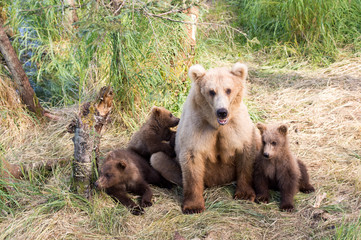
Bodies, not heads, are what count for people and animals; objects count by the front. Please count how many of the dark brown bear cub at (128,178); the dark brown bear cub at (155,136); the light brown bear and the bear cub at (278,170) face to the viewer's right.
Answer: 1

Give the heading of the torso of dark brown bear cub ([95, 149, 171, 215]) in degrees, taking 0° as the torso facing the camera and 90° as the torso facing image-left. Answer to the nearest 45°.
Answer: approximately 45°

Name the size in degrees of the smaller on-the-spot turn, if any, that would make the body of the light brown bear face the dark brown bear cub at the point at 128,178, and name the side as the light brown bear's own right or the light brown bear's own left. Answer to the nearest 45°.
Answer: approximately 90° to the light brown bear's own right

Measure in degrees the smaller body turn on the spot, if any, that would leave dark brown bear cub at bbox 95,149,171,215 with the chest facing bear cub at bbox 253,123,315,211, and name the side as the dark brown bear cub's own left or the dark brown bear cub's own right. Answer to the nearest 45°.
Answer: approximately 135° to the dark brown bear cub's own left

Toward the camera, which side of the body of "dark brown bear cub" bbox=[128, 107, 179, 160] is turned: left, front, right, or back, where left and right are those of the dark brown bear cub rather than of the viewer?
right

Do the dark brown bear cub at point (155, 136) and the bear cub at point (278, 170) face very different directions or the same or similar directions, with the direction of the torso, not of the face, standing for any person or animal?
very different directions

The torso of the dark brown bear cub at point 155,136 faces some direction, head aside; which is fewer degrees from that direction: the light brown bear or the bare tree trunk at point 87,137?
the light brown bear

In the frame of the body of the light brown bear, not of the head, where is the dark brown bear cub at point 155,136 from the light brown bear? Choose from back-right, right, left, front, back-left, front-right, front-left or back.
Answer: back-right

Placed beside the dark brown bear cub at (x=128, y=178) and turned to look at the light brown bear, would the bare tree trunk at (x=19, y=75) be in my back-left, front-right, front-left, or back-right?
back-left

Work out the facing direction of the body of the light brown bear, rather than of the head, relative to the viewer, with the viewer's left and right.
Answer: facing the viewer

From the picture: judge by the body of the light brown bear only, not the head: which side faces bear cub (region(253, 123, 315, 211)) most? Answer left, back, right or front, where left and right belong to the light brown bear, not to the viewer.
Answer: left

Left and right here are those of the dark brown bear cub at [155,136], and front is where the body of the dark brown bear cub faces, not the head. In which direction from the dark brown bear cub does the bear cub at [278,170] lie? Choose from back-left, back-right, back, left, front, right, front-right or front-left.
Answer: front-right
